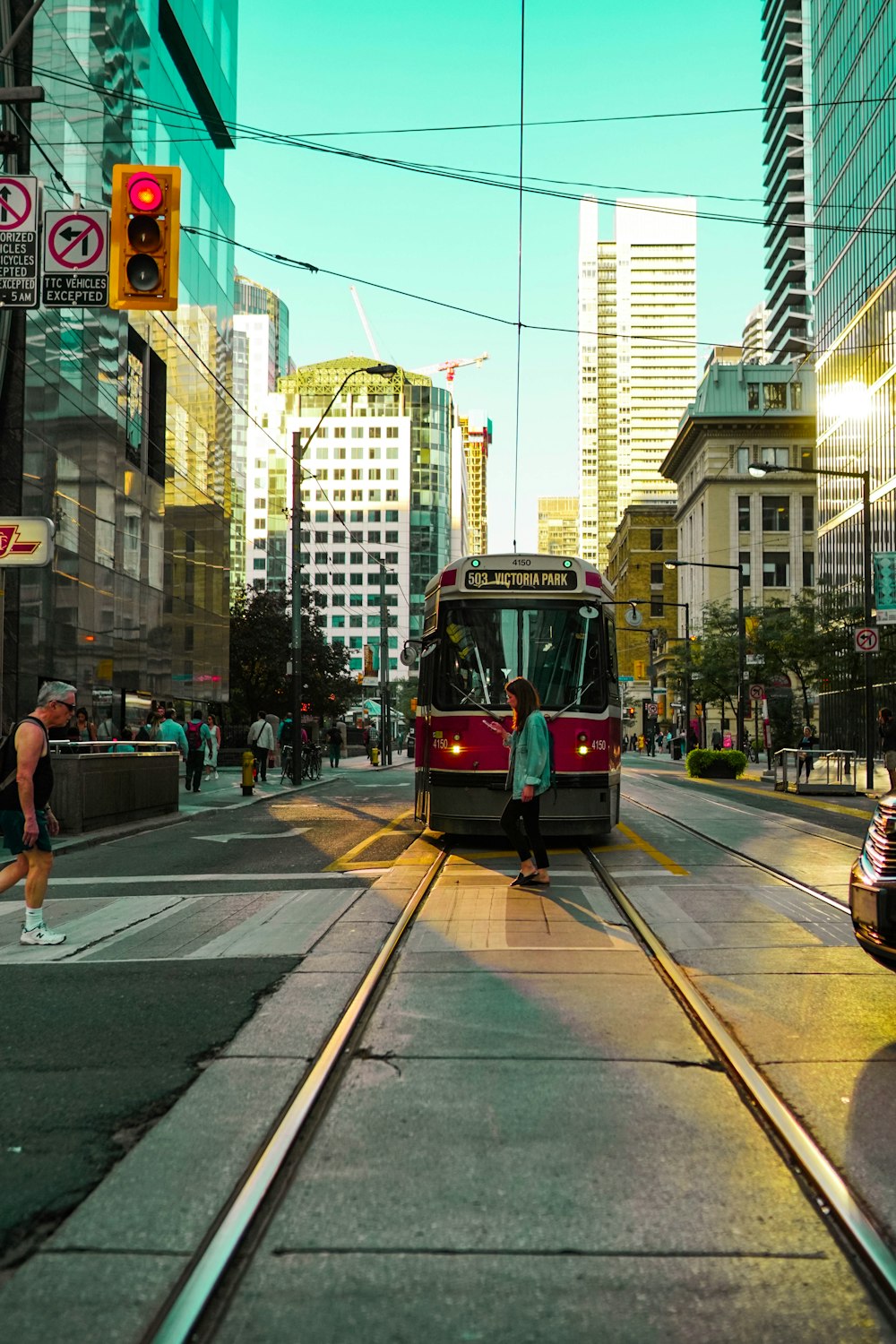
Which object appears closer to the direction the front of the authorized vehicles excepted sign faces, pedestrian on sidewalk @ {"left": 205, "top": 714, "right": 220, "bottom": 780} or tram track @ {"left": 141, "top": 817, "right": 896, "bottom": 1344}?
the tram track

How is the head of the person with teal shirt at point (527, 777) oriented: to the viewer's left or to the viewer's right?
to the viewer's left

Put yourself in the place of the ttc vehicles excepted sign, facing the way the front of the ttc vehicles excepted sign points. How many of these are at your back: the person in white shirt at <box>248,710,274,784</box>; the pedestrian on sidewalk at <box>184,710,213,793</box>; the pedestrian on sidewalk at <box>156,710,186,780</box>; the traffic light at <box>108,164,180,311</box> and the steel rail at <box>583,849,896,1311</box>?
3

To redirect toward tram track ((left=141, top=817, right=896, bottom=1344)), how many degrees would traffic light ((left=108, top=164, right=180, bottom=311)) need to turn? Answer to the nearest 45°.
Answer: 0° — it already faces it

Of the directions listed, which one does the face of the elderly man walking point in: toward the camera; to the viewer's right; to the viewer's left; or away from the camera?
to the viewer's right

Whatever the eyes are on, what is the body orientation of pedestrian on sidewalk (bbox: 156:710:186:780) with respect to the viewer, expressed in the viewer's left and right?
facing away from the viewer

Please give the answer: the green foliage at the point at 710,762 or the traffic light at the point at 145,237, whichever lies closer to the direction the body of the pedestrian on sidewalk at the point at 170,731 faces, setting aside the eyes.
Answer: the green foliage

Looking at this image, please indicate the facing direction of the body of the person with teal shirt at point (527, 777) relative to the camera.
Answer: to the viewer's left

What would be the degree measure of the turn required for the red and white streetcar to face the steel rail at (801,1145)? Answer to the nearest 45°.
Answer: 0° — it already faces it

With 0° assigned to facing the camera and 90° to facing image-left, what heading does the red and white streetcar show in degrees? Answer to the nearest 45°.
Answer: approximately 0°

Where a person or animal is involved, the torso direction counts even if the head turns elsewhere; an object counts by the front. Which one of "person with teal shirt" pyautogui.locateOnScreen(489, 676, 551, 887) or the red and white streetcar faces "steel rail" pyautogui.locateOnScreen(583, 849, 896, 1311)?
the red and white streetcar

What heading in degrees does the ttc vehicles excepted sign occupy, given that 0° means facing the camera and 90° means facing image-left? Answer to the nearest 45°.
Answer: approximately 0°

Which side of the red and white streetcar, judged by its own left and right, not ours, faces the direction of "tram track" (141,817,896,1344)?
front

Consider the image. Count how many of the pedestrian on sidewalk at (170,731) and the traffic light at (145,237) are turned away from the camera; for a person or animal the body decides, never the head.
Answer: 1

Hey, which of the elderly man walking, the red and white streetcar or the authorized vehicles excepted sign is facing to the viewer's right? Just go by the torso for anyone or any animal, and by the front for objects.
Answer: the elderly man walking

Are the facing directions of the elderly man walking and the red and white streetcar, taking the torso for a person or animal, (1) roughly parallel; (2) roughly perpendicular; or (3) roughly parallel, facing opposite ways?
roughly perpendicular
